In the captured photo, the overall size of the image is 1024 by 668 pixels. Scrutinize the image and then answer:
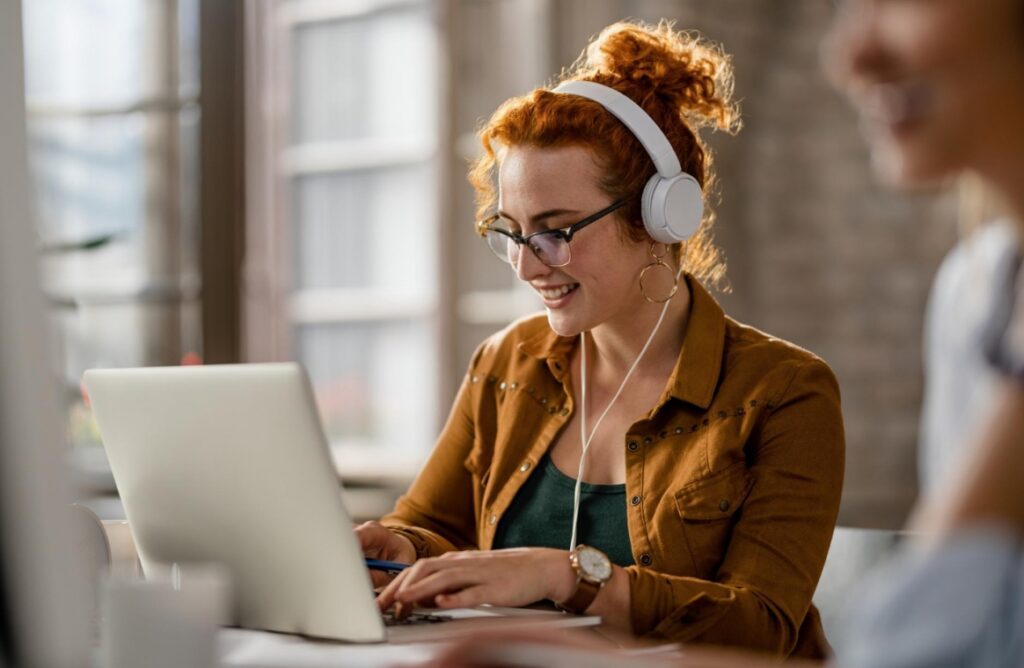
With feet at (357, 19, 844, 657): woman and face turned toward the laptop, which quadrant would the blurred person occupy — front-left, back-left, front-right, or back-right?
front-left

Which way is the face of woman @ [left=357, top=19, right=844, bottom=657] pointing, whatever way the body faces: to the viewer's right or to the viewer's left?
to the viewer's left

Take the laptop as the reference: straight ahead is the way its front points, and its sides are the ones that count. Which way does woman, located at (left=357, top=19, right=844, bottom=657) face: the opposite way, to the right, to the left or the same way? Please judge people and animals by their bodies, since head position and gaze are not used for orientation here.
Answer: the opposite way

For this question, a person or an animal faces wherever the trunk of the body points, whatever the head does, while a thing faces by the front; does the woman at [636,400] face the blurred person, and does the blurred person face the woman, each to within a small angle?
no

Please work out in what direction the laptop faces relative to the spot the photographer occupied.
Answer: facing away from the viewer and to the right of the viewer

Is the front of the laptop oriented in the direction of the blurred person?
no

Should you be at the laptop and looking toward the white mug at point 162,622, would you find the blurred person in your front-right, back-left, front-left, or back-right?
front-left

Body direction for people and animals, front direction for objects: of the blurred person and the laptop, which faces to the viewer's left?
the blurred person

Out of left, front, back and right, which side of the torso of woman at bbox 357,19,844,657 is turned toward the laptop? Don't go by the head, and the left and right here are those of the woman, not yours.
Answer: front

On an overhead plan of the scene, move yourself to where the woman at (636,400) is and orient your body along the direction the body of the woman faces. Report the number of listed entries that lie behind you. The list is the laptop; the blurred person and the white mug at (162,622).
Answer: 0

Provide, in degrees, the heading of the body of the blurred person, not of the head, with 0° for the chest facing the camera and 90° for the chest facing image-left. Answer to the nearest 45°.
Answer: approximately 90°

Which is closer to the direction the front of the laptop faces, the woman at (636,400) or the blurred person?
the woman

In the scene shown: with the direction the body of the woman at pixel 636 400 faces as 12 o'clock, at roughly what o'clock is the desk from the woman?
The desk is roughly at 11 o'clock from the woman.

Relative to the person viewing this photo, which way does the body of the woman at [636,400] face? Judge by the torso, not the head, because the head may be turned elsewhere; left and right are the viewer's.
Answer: facing the viewer and to the left of the viewer

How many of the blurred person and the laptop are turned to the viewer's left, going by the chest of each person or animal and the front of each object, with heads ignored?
1
